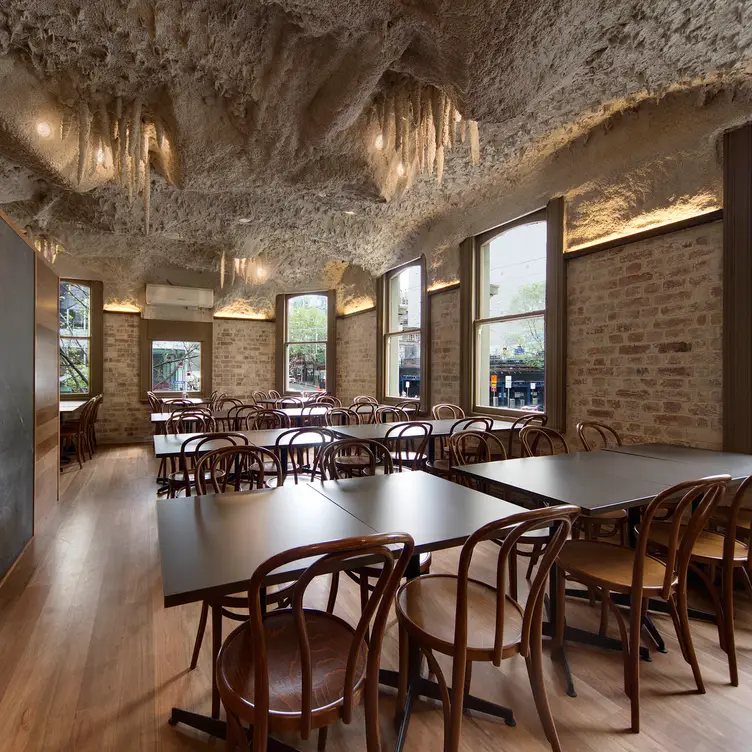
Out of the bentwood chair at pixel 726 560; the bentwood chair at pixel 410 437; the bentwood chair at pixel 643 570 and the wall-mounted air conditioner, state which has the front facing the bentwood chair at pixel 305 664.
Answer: the wall-mounted air conditioner

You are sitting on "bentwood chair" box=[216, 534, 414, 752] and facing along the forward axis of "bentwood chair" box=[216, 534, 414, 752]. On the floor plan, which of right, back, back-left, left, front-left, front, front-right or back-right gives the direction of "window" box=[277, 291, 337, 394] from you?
front-right

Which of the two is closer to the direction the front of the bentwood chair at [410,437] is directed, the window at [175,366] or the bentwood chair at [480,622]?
the window

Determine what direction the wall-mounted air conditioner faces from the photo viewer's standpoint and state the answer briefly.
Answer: facing the viewer

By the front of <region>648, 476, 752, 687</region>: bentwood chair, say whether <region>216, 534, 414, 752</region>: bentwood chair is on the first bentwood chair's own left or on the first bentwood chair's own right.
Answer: on the first bentwood chair's own left

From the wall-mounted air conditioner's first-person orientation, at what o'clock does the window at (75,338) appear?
The window is roughly at 3 o'clock from the wall-mounted air conditioner.

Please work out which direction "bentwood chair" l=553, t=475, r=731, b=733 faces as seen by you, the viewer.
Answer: facing away from the viewer and to the left of the viewer

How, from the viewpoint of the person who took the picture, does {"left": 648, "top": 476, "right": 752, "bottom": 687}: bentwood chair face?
facing away from the viewer and to the left of the viewer

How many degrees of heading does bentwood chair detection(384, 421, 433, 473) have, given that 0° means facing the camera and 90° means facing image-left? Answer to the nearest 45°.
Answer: approximately 135°

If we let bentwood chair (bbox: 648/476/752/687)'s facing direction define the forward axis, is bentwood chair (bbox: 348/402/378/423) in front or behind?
in front

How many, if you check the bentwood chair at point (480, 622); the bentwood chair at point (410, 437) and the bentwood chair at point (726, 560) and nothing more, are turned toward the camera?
0

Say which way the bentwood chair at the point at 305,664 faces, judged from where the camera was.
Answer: facing away from the viewer and to the left of the viewer

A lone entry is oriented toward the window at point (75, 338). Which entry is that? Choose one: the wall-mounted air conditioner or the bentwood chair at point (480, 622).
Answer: the bentwood chair
